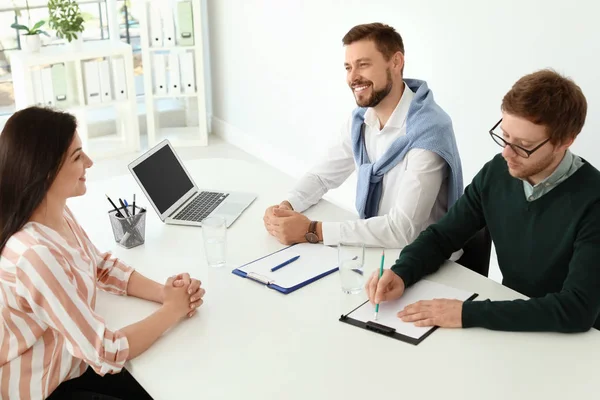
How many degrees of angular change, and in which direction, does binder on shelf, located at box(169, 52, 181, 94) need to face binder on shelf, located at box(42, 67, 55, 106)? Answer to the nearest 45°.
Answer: approximately 45° to its right

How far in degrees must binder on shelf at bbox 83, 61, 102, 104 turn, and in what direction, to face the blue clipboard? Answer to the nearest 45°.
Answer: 0° — it already faces it

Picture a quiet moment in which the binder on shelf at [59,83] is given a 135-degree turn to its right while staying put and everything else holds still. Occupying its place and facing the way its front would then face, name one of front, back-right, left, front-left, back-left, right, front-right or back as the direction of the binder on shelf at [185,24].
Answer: back-right

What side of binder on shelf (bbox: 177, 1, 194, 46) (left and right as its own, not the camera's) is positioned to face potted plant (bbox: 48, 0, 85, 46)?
right

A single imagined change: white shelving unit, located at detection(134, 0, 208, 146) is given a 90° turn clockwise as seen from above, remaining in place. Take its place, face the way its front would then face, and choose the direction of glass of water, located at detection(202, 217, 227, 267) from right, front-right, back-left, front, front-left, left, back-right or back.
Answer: left

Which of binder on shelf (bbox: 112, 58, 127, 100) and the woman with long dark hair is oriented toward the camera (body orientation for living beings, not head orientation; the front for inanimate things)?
the binder on shelf

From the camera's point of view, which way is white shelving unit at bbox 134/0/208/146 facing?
toward the camera

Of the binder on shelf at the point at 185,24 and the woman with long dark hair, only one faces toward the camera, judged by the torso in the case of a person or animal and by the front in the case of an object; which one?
the binder on shelf

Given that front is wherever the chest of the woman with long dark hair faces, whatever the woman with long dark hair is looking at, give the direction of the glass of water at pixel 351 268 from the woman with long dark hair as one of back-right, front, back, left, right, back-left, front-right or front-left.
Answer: front

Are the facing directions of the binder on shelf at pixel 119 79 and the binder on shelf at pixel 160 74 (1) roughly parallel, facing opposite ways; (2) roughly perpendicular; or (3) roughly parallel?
roughly parallel

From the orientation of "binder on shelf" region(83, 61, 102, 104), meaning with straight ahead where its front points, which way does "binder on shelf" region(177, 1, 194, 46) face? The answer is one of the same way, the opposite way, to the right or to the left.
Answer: the same way

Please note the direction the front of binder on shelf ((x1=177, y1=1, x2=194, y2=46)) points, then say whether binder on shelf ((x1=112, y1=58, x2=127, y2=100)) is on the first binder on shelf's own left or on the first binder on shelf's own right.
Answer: on the first binder on shelf's own right

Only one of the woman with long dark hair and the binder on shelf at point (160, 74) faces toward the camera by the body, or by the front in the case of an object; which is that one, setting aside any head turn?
the binder on shelf

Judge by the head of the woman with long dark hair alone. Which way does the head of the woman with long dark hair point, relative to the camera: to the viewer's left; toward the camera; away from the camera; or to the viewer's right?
to the viewer's right

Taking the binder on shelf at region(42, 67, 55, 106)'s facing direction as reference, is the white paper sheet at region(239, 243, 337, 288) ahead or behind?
ahead

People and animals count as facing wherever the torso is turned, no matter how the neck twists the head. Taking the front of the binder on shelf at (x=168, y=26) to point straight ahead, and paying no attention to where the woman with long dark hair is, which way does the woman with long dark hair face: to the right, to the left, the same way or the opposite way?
to the left

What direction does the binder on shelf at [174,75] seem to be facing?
toward the camera

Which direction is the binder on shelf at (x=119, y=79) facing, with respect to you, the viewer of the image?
facing the viewer

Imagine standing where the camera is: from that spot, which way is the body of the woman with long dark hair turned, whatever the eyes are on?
to the viewer's right
